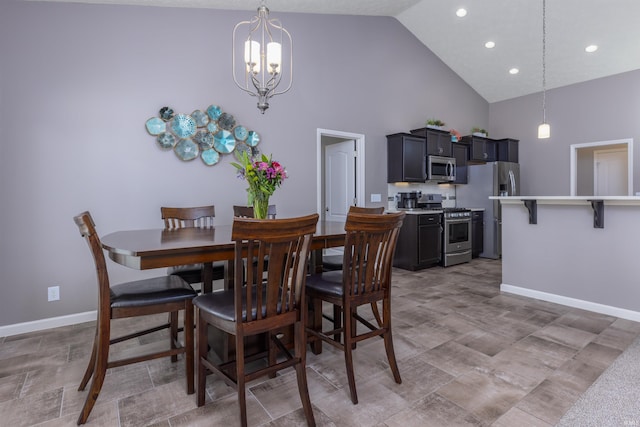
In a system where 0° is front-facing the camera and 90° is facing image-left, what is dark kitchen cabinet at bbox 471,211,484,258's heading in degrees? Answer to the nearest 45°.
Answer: approximately 315°

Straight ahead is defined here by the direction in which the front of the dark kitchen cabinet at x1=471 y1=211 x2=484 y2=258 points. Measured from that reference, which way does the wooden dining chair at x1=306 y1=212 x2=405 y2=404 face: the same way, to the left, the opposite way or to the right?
the opposite way

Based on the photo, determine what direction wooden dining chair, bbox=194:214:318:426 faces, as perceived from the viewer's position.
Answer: facing away from the viewer and to the left of the viewer

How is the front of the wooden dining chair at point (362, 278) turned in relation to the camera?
facing away from the viewer and to the left of the viewer

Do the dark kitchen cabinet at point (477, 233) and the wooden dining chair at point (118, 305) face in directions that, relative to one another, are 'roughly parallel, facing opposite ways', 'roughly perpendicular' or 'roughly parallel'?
roughly perpendicular

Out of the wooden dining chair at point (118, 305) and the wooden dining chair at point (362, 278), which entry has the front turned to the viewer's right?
the wooden dining chair at point (118, 305)

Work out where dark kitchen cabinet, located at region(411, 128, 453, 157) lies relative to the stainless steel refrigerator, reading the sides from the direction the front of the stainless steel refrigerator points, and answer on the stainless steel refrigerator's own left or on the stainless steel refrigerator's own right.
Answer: on the stainless steel refrigerator's own right

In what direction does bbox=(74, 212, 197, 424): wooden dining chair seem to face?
to the viewer's right
